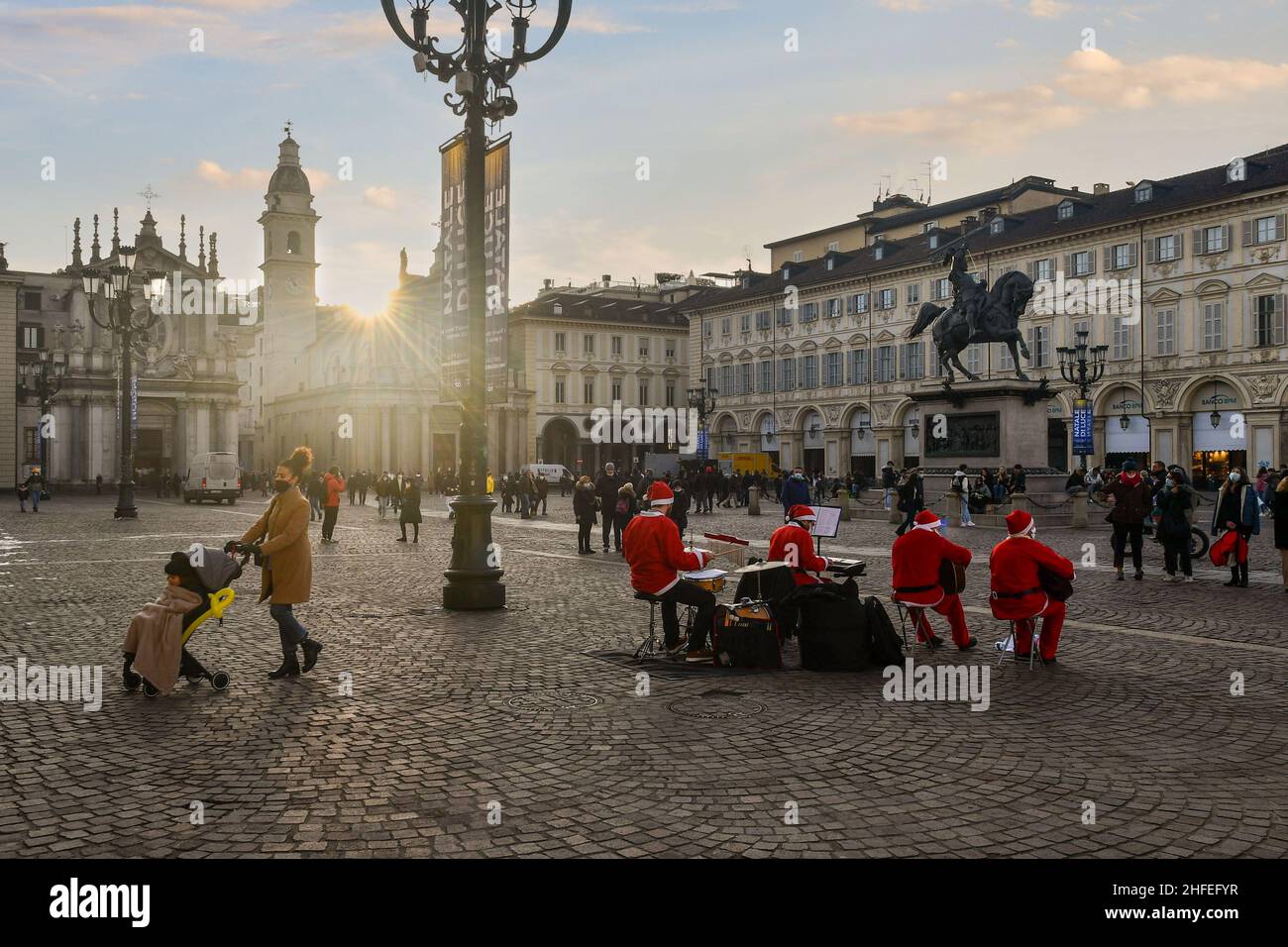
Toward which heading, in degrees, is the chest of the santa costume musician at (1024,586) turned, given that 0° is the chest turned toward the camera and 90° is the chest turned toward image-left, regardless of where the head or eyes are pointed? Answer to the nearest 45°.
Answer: approximately 225°

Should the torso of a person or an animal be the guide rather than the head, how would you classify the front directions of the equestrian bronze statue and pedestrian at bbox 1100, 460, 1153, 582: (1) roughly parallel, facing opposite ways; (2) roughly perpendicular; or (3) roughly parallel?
roughly perpendicular

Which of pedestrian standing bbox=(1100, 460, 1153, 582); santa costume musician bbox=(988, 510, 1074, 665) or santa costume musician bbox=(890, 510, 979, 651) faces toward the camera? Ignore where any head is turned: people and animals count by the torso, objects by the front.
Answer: the pedestrian standing

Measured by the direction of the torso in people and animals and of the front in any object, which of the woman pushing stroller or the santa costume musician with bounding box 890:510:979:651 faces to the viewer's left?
the woman pushing stroller

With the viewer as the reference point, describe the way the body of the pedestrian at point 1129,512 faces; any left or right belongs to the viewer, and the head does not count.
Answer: facing the viewer

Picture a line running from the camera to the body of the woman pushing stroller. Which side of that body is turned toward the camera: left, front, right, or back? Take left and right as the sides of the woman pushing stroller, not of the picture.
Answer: left

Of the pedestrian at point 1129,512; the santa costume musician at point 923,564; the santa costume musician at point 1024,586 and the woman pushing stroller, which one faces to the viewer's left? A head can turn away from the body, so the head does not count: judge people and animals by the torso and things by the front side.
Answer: the woman pushing stroller

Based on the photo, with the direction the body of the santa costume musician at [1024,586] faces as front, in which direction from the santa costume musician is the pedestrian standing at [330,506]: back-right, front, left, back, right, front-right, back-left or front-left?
left

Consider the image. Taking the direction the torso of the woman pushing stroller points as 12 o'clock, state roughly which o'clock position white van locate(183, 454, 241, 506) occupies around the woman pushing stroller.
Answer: The white van is roughly at 3 o'clock from the woman pushing stroller.
